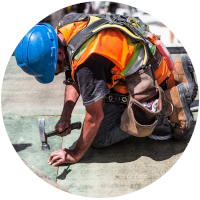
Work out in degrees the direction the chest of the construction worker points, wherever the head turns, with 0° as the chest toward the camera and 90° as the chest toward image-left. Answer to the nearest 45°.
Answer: approximately 90°
